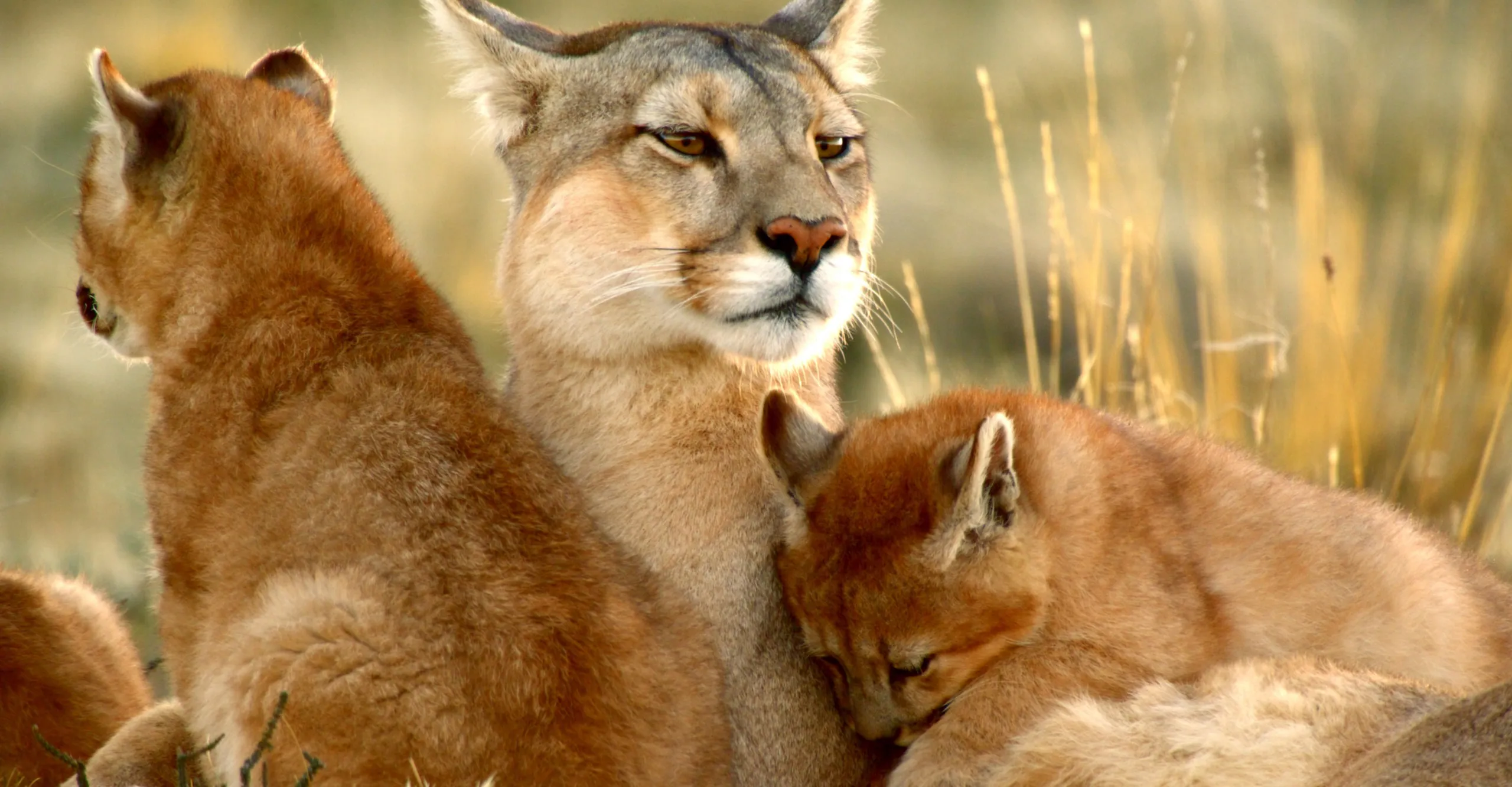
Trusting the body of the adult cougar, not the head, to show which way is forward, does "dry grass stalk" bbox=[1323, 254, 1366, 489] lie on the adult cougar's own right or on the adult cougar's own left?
on the adult cougar's own left

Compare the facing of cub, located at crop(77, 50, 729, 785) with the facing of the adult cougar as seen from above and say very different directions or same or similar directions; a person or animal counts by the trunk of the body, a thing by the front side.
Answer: very different directions

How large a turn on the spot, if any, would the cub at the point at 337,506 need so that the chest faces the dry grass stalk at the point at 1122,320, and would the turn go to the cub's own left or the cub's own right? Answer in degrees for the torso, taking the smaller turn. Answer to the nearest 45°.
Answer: approximately 90° to the cub's own right

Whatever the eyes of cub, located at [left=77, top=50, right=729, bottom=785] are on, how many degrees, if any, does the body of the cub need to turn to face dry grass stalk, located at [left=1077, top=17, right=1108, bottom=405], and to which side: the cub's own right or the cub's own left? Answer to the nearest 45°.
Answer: approximately 90° to the cub's own right

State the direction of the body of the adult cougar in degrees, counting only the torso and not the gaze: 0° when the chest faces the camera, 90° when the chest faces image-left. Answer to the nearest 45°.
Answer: approximately 315°

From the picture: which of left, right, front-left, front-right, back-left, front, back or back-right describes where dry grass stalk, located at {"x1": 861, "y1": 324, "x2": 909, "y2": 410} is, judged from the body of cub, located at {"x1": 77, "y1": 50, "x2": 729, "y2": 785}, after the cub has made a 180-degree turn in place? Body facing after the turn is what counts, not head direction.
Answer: left

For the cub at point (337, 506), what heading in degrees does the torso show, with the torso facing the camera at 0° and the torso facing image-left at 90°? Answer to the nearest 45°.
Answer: approximately 135°

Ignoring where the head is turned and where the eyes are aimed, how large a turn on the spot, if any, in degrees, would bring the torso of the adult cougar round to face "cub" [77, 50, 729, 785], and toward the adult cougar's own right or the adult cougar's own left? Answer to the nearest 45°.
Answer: approximately 90° to the adult cougar's own right
